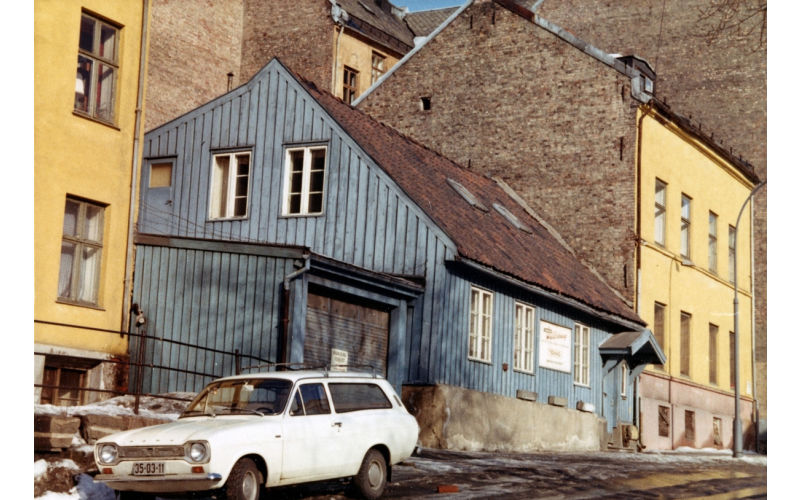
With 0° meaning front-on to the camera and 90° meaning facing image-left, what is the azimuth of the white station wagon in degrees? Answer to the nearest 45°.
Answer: approximately 45°

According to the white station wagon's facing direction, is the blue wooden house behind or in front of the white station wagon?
behind

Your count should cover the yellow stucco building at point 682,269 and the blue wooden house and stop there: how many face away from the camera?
0

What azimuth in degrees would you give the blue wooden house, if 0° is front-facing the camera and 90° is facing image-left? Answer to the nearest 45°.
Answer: approximately 315°

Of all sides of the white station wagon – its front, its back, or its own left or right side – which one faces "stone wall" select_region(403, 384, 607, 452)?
back

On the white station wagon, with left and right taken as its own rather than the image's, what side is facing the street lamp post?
back

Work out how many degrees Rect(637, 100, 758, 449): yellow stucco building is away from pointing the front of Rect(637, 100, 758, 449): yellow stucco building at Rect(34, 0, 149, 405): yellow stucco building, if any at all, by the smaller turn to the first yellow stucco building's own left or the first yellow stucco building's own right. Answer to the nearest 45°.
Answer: approximately 90° to the first yellow stucco building's own right

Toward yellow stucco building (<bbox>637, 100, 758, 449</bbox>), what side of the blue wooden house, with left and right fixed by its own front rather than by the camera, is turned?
left

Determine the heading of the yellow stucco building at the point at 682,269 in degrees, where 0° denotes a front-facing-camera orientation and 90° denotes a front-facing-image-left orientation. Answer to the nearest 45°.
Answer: approximately 315°

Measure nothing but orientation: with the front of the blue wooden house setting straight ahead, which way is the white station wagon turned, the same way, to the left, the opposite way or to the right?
to the right

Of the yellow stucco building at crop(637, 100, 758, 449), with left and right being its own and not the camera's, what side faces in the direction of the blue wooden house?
right

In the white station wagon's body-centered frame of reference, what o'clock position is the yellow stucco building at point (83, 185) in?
The yellow stucco building is roughly at 3 o'clock from the white station wagon.
